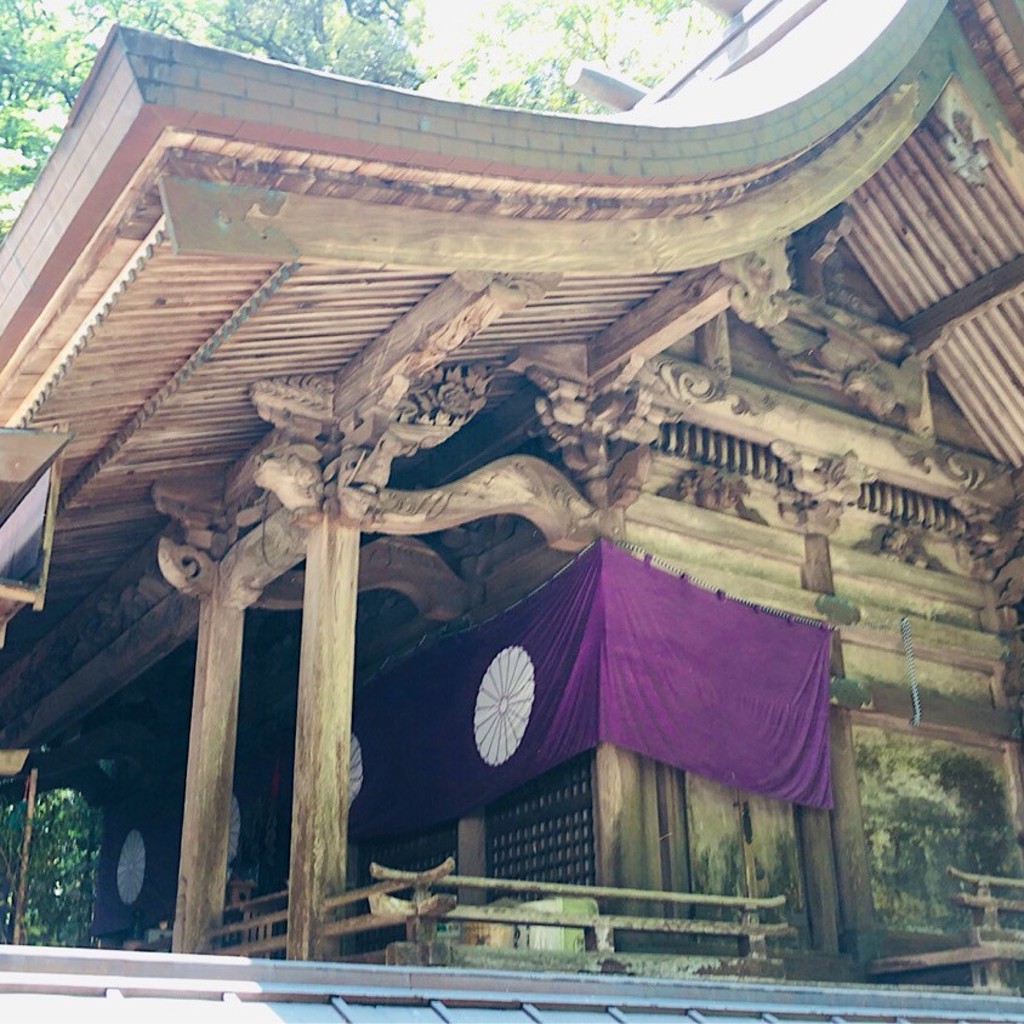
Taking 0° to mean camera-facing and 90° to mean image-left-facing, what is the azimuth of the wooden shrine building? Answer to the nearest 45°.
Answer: approximately 45°
